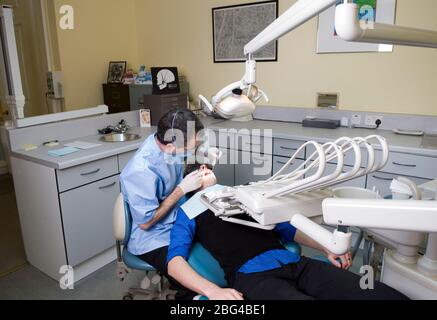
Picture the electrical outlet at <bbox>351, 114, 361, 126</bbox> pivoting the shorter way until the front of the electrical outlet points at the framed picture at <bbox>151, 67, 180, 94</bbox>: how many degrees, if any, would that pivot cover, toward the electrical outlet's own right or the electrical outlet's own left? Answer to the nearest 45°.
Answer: approximately 90° to the electrical outlet's own right

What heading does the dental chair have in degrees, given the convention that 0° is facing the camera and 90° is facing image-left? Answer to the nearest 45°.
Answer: approximately 270°

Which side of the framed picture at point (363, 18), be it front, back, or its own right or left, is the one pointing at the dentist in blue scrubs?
front

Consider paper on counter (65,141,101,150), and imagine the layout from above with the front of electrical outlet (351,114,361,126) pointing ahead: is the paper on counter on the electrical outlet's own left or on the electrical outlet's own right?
on the electrical outlet's own right

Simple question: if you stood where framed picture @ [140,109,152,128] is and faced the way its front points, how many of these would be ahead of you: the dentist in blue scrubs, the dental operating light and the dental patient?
3

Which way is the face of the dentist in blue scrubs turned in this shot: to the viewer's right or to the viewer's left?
to the viewer's right

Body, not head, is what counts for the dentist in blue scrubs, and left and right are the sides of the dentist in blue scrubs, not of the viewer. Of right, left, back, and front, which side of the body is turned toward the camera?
right

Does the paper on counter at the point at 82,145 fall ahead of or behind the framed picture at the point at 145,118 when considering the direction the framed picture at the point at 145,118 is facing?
ahead

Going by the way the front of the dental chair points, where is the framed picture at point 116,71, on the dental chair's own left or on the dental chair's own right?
on the dental chair's own left

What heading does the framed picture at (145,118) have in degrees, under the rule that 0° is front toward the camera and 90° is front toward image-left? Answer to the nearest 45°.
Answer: approximately 0°

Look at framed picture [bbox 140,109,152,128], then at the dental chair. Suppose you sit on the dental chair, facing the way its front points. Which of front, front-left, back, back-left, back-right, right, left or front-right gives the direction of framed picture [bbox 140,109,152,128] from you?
left
